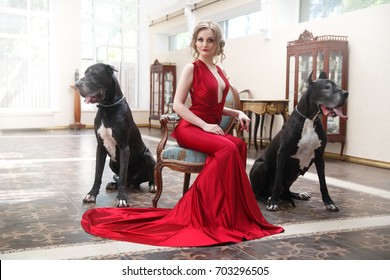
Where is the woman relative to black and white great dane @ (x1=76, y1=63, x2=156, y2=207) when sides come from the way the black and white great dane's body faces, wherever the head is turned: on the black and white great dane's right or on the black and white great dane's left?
on the black and white great dane's left

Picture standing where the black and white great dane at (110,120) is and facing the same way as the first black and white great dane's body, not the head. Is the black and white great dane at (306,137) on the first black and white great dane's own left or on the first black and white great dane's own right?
on the first black and white great dane's own left

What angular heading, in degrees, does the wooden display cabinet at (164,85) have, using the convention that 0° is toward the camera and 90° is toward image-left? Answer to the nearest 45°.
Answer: approximately 45°

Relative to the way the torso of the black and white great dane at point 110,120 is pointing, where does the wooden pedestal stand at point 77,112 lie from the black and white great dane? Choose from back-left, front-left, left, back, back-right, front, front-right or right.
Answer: back-right

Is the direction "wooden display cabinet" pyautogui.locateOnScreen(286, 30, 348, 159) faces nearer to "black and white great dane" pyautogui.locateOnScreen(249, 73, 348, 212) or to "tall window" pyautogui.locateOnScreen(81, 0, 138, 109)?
the black and white great dane

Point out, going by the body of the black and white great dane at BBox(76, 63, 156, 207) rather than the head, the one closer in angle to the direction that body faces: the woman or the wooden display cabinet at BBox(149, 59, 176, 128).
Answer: the woman

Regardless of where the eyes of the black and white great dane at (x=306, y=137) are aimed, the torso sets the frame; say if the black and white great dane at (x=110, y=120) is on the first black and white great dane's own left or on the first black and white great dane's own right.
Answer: on the first black and white great dane's own right

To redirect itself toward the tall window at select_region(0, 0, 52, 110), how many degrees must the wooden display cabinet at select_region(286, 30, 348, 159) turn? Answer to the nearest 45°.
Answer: approximately 90° to its right
